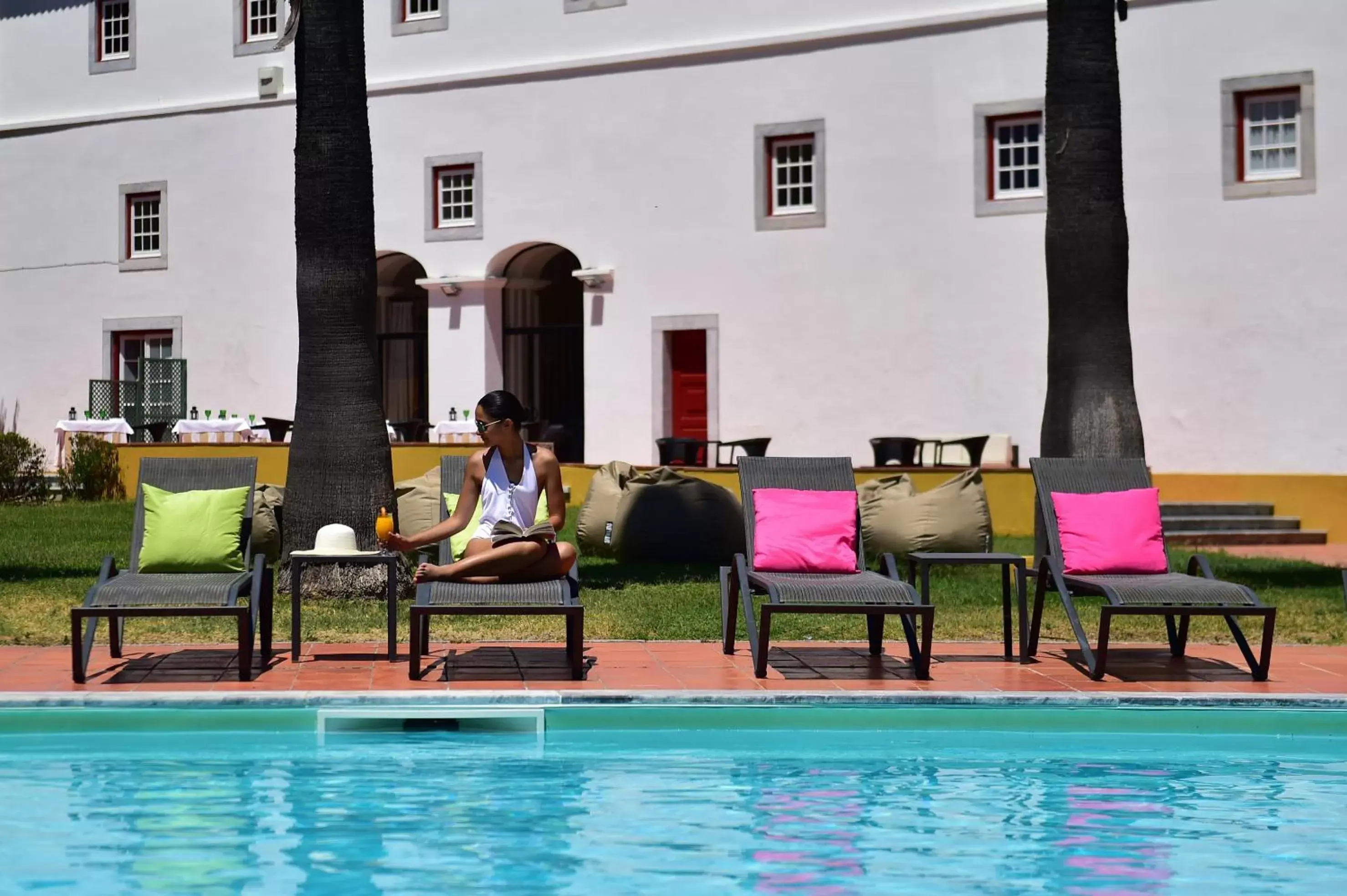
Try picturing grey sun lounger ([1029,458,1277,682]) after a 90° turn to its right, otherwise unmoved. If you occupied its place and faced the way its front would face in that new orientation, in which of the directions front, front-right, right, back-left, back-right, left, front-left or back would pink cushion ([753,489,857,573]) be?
front-right

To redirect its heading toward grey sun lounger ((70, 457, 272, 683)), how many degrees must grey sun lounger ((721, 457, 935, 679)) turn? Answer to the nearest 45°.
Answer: approximately 90° to its right

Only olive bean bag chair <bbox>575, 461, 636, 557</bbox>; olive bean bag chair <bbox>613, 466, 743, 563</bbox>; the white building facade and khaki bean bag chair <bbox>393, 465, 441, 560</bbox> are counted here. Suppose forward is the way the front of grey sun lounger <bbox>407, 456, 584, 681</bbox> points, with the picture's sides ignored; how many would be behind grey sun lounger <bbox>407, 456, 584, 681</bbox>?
4

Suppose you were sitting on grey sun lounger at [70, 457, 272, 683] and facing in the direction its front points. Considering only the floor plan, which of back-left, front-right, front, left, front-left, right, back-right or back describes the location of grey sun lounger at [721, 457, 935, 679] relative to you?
left

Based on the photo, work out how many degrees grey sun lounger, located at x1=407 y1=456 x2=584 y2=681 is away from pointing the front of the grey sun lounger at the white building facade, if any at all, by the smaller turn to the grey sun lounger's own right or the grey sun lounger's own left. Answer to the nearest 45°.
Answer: approximately 180°

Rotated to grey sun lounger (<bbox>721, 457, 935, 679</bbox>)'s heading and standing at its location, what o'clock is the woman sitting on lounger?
The woman sitting on lounger is roughly at 3 o'clock from the grey sun lounger.

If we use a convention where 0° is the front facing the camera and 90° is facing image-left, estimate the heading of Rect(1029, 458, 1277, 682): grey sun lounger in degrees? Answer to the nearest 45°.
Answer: approximately 315°

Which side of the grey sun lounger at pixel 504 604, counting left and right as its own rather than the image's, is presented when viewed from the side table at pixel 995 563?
left

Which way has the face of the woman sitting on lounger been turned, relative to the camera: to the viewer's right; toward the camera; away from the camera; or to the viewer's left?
to the viewer's left
